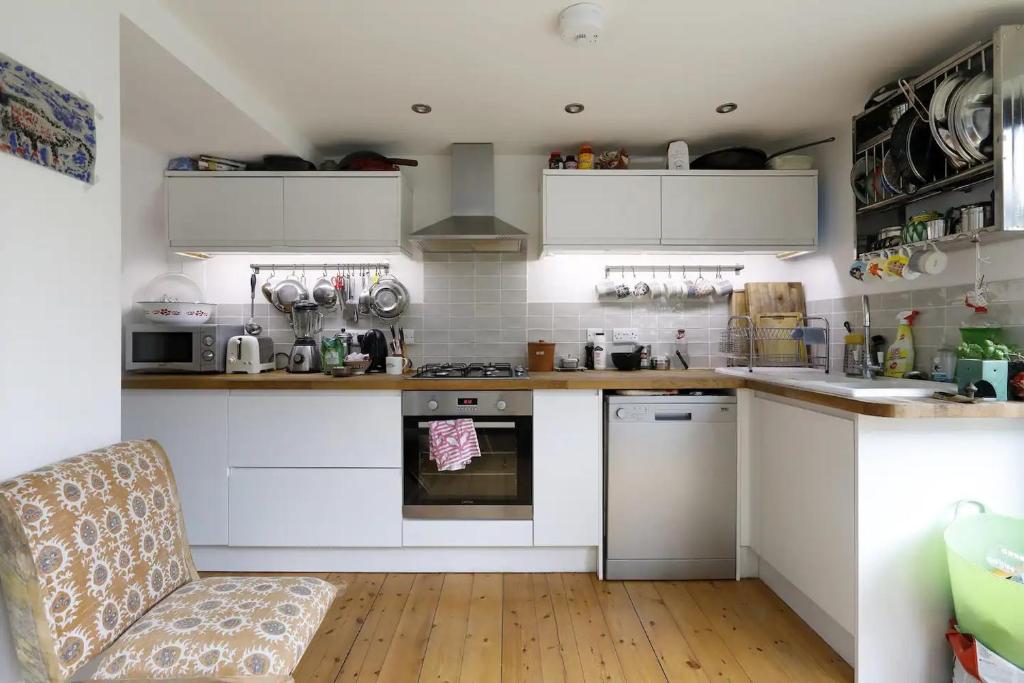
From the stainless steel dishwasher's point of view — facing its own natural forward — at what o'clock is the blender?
The blender is roughly at 3 o'clock from the stainless steel dishwasher.

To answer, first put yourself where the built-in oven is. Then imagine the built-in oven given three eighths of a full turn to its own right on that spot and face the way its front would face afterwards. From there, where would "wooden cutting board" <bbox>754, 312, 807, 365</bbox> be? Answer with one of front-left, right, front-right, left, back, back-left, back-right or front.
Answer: back-right

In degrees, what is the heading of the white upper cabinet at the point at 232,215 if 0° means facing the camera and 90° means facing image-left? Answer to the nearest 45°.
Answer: approximately 0°

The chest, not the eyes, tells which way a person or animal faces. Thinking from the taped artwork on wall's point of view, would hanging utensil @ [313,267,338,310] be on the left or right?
on its left

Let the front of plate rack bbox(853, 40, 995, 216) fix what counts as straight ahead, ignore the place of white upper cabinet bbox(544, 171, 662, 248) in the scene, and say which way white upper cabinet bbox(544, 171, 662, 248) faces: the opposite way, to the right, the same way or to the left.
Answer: to the left

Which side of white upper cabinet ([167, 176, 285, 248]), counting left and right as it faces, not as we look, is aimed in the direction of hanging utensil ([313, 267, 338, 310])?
left

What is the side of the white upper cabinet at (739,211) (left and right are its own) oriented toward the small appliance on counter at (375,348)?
right

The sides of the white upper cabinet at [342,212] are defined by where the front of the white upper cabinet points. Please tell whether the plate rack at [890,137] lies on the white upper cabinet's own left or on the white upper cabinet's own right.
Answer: on the white upper cabinet's own left
